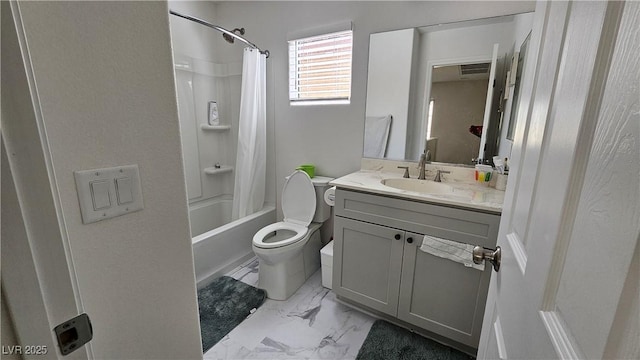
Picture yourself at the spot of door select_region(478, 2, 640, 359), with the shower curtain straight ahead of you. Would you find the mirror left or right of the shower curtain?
right

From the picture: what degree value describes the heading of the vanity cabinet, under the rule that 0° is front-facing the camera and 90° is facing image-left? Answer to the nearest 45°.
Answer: approximately 45°

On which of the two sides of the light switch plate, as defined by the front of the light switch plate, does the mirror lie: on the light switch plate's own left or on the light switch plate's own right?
on the light switch plate's own left

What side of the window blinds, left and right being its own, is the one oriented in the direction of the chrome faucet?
left

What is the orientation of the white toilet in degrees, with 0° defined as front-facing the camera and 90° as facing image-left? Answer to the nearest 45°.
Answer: approximately 45°
